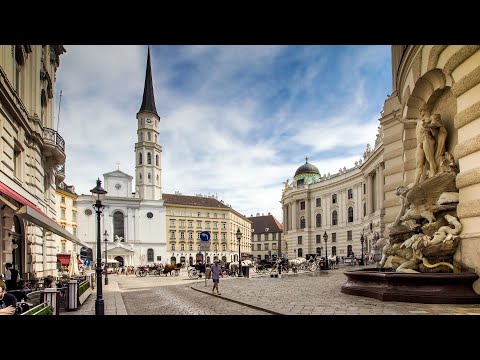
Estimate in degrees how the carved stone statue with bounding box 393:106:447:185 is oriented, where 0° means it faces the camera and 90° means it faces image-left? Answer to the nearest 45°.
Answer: approximately 45°

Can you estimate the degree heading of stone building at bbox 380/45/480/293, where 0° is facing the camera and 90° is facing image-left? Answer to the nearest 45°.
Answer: approximately 45°
